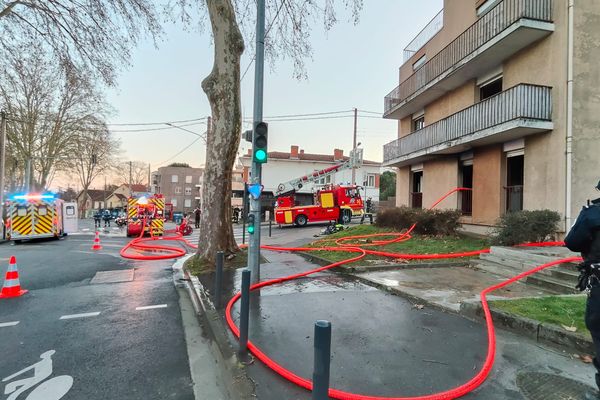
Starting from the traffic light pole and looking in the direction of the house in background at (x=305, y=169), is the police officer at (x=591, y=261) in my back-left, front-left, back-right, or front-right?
back-right

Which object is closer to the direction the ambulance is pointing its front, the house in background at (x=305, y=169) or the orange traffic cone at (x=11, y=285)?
the house in background

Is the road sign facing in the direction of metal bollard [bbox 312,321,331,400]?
yes

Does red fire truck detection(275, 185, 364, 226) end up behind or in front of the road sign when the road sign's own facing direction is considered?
behind

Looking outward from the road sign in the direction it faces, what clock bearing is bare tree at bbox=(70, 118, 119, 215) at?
The bare tree is roughly at 5 o'clock from the road sign.

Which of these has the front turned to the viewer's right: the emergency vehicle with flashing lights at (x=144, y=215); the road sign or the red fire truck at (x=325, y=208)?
the red fire truck

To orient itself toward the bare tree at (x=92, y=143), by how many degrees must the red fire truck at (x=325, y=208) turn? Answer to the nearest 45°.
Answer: approximately 135° to its left

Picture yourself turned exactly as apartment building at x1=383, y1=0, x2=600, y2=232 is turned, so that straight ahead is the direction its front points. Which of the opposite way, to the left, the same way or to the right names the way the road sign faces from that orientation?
to the left

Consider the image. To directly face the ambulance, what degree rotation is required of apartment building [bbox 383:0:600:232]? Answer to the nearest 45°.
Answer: approximately 45° to its right

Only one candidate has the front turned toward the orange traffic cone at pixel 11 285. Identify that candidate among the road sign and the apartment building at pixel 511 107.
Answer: the apartment building

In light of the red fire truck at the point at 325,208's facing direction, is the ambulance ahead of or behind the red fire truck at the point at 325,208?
behind
